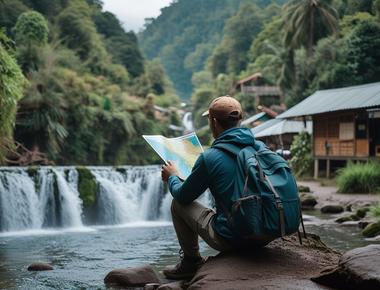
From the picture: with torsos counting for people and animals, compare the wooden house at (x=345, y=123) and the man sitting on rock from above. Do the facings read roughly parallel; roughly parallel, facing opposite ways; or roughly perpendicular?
roughly perpendicular

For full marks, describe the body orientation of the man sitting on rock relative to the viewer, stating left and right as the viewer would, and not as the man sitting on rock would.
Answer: facing away from the viewer and to the left of the viewer

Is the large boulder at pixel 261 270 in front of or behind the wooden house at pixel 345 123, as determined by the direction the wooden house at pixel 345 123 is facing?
in front

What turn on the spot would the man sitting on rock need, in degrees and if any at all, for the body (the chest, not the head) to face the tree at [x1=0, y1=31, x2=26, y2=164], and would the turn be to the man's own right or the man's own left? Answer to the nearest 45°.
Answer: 0° — they already face it

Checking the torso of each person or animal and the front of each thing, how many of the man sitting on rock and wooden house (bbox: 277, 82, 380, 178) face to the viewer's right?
0

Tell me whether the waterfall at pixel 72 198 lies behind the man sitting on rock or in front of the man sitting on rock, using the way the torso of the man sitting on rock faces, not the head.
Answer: in front

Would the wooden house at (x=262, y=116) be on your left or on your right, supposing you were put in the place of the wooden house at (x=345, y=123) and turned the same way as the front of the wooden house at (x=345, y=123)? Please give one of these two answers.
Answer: on your right

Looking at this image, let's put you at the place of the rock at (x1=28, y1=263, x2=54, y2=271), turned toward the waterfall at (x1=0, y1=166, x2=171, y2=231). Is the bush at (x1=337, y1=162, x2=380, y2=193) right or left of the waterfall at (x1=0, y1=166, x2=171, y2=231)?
right

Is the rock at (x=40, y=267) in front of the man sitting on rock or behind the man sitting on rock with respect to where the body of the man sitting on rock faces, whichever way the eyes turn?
in front

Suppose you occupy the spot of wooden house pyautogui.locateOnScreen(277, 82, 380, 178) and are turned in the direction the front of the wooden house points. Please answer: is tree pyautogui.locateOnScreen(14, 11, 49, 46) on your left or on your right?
on your right

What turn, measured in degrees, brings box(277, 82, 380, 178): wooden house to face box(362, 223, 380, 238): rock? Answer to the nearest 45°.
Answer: approximately 45° to its left

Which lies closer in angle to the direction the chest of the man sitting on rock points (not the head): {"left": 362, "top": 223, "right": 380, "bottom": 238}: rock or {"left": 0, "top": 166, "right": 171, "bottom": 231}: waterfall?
the waterfall

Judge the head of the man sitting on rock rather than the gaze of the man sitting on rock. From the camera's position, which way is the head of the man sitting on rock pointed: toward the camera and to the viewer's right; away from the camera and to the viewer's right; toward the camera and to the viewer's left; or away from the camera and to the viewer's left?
away from the camera and to the viewer's left
